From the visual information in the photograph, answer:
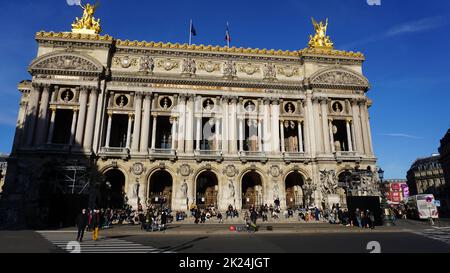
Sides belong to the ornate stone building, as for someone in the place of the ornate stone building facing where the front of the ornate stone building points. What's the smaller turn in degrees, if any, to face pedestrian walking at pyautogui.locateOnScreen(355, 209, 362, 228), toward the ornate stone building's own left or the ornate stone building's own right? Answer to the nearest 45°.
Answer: approximately 45° to the ornate stone building's own left

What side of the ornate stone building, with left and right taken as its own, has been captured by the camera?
front
